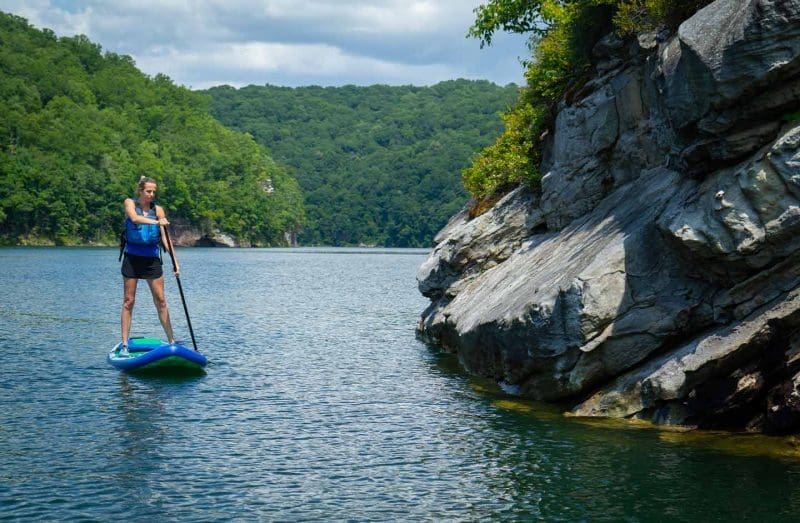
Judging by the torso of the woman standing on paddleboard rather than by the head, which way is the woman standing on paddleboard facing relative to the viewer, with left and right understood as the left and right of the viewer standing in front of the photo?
facing the viewer and to the right of the viewer

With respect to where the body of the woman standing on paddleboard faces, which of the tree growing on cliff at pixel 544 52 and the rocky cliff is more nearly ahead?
the rocky cliff

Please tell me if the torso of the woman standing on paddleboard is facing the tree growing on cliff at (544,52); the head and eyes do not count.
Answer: no

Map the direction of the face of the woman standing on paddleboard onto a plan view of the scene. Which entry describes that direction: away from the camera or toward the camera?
toward the camera
